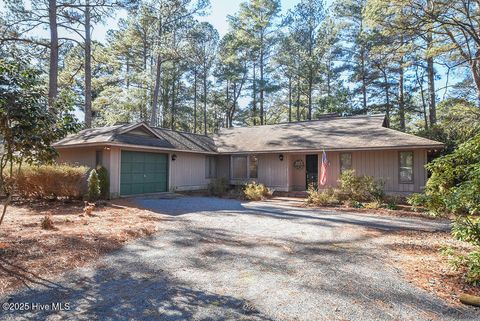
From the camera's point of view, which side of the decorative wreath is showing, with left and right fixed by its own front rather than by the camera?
front

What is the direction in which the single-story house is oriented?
toward the camera

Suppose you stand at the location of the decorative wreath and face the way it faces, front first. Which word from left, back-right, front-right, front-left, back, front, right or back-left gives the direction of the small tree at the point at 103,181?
front-right

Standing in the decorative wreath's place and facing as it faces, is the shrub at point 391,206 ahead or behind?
ahead

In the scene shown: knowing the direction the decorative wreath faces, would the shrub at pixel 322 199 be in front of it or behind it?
in front

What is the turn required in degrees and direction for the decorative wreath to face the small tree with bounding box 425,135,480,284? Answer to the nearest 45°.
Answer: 0° — it already faces it
